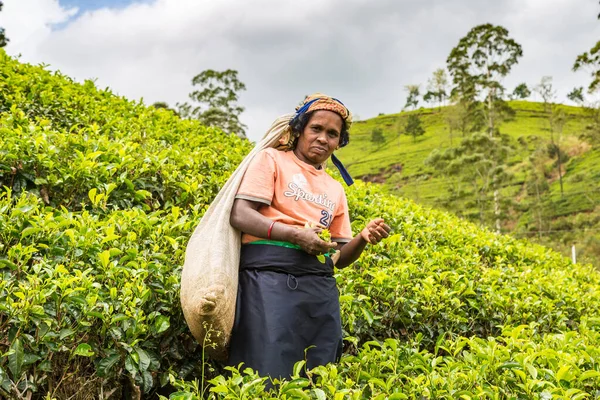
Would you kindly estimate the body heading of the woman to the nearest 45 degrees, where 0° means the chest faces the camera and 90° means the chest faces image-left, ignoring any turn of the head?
approximately 315°

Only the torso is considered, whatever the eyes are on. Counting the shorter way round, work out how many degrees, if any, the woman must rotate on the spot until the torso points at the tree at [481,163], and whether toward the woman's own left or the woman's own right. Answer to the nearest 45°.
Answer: approximately 135° to the woman's own left
